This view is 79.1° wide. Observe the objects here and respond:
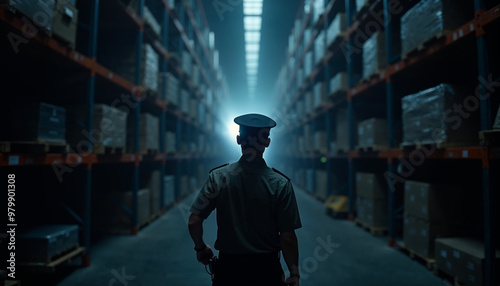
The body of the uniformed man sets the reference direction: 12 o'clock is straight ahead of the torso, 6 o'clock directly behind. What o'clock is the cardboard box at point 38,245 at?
The cardboard box is roughly at 10 o'clock from the uniformed man.

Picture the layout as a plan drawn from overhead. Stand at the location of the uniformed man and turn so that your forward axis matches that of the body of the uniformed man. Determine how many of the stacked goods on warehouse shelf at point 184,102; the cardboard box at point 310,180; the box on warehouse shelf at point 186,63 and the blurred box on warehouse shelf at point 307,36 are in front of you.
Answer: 4

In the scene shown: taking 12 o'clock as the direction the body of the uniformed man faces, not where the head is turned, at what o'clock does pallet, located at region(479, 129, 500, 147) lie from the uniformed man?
The pallet is roughly at 2 o'clock from the uniformed man.

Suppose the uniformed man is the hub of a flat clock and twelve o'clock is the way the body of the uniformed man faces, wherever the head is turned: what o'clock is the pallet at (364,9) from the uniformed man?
The pallet is roughly at 1 o'clock from the uniformed man.

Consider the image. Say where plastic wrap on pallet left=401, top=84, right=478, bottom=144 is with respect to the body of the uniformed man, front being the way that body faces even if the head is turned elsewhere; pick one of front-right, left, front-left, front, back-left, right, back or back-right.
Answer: front-right

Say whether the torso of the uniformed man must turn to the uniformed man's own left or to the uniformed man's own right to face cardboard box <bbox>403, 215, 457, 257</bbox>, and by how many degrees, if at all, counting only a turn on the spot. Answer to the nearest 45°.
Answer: approximately 45° to the uniformed man's own right

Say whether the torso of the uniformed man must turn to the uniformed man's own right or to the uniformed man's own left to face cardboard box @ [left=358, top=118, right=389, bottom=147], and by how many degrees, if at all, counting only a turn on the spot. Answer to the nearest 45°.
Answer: approximately 45° to the uniformed man's own right

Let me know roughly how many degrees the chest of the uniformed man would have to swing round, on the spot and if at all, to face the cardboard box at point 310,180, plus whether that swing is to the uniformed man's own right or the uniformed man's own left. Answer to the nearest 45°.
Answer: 0° — they already face it

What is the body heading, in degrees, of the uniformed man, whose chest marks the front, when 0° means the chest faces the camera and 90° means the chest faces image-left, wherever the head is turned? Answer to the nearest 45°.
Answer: approximately 180°
